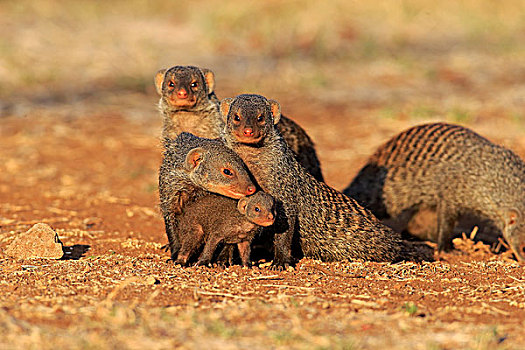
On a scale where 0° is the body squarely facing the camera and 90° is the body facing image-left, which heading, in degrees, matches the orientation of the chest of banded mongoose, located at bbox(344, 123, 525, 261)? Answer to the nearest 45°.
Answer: approximately 270°

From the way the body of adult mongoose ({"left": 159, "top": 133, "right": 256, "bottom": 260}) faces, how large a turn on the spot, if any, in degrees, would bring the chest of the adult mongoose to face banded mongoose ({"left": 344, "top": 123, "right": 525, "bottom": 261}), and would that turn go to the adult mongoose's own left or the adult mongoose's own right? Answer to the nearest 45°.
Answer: approximately 45° to the adult mongoose's own left

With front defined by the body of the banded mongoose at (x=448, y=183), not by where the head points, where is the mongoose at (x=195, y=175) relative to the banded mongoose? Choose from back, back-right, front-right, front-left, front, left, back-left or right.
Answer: back-right

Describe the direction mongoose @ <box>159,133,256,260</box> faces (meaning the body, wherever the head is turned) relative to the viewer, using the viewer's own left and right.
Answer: facing to the right of the viewer

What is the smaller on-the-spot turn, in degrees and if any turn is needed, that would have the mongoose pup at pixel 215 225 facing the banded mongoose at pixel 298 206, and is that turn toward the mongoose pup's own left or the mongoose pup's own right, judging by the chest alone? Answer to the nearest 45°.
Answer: approximately 45° to the mongoose pup's own left

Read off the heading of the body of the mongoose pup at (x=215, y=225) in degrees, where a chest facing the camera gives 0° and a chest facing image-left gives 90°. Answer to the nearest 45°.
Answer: approximately 270°
